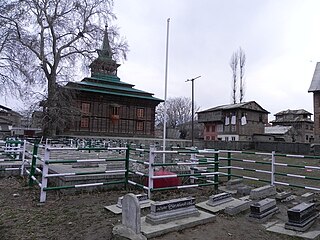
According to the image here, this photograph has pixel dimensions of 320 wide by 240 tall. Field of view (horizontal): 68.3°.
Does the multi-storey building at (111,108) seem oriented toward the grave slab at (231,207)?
yes

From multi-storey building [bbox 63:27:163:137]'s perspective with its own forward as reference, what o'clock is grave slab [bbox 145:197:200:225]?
The grave slab is roughly at 12 o'clock from the multi-storey building.

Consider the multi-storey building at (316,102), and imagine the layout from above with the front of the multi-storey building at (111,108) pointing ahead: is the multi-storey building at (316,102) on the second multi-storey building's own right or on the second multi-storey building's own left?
on the second multi-storey building's own left

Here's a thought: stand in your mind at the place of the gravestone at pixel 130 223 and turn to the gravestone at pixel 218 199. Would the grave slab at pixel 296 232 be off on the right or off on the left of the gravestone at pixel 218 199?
right

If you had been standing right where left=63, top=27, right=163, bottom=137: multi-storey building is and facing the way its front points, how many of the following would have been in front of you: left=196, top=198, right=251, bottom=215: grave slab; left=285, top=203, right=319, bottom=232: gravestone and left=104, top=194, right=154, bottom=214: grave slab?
3

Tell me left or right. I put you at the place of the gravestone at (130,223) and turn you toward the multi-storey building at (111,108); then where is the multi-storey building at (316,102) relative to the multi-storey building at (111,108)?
right

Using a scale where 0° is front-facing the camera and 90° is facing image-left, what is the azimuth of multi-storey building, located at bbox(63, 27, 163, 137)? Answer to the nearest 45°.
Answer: approximately 0°

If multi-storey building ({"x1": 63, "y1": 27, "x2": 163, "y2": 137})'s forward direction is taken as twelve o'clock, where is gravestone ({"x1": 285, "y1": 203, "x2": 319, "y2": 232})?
The gravestone is roughly at 12 o'clock from the multi-storey building.

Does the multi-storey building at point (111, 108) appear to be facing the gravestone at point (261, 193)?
yes
